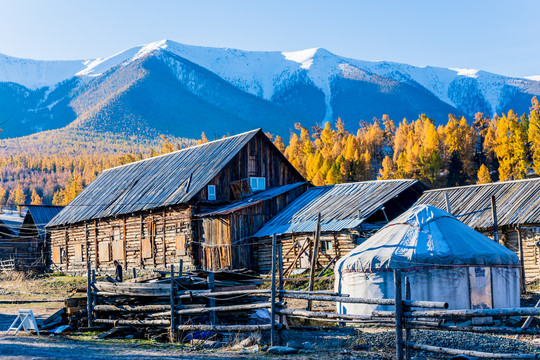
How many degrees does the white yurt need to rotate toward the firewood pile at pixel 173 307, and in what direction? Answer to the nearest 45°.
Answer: approximately 90° to its right

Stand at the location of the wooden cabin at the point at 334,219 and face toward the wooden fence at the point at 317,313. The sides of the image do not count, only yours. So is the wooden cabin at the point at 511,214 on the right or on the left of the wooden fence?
left

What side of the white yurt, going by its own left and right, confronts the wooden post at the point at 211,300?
right

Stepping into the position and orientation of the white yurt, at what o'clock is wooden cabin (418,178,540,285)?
The wooden cabin is roughly at 8 o'clock from the white yurt.

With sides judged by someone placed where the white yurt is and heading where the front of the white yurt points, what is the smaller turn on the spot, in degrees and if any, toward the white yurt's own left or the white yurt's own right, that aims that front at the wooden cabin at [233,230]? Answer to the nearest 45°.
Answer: approximately 180°

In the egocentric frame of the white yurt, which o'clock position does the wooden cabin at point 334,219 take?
The wooden cabin is roughly at 7 o'clock from the white yurt.

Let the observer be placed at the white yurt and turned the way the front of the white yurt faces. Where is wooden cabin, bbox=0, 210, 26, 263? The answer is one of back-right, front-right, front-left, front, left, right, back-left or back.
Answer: back

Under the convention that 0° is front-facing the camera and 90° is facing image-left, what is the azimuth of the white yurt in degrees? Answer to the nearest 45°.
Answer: approximately 315°
